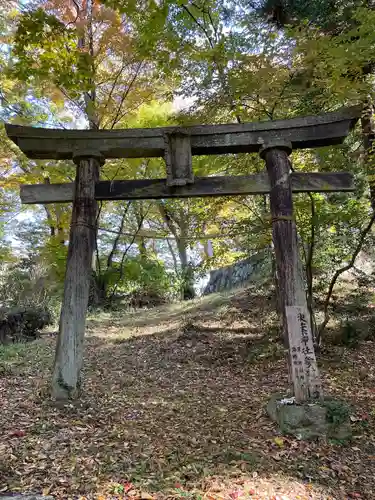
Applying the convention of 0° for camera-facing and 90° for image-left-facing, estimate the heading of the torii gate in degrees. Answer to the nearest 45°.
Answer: approximately 0°

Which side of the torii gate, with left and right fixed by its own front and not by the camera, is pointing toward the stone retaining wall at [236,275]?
back

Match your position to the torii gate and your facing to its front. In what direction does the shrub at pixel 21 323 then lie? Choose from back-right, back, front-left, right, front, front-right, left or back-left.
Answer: back-right
